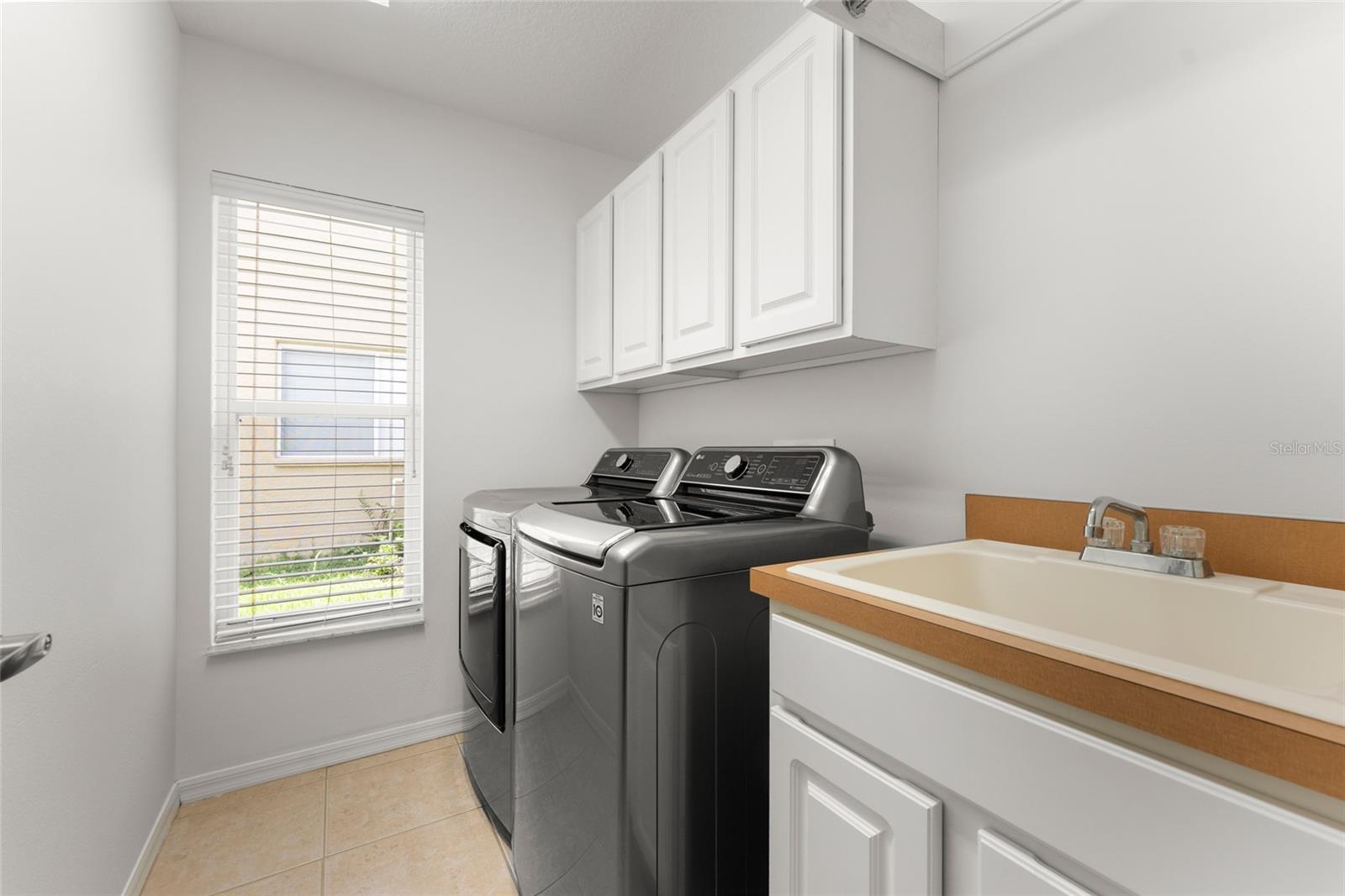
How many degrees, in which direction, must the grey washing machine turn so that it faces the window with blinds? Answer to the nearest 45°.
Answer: approximately 90° to its right

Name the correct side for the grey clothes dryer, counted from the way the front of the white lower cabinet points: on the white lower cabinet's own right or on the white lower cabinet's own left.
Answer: on the white lower cabinet's own right

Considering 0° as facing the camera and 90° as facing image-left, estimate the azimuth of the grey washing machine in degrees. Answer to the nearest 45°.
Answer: approximately 45°

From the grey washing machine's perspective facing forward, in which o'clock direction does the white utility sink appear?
The white utility sink is roughly at 8 o'clock from the grey washing machine.

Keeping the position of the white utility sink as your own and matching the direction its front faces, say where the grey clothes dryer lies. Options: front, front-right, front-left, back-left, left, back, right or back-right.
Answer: front-right
